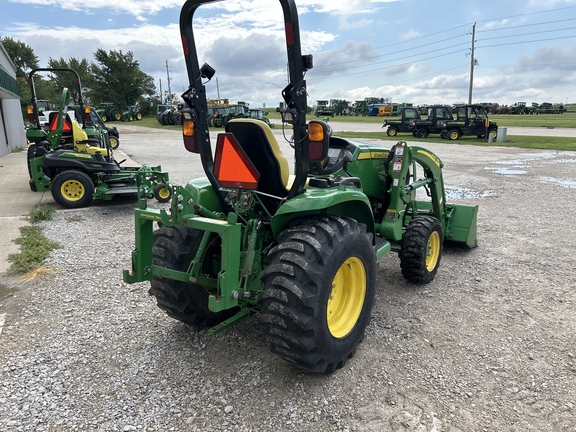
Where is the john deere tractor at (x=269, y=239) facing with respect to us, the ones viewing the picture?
facing away from the viewer and to the right of the viewer

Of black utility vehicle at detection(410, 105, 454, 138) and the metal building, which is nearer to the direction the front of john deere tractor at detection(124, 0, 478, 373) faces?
the black utility vehicle

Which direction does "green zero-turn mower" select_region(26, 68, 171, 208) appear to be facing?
to the viewer's right

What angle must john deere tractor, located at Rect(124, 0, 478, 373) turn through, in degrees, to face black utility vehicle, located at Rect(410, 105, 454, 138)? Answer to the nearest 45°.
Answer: approximately 45° to its left

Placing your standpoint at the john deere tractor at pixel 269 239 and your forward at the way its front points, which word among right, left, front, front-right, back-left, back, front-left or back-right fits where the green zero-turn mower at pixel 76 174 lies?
left

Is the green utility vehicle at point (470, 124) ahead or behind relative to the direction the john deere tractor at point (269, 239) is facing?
ahead
